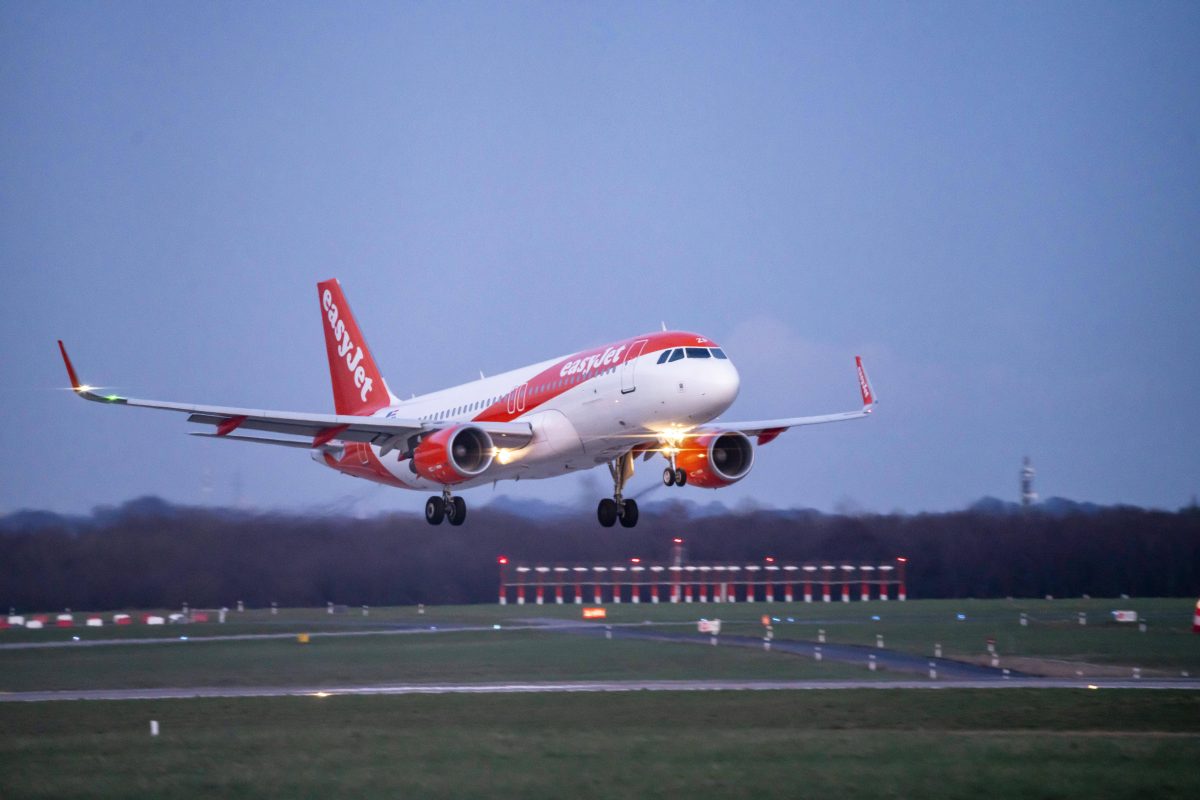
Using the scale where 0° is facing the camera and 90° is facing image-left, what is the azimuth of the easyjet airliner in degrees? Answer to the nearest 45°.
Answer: approximately 315°
